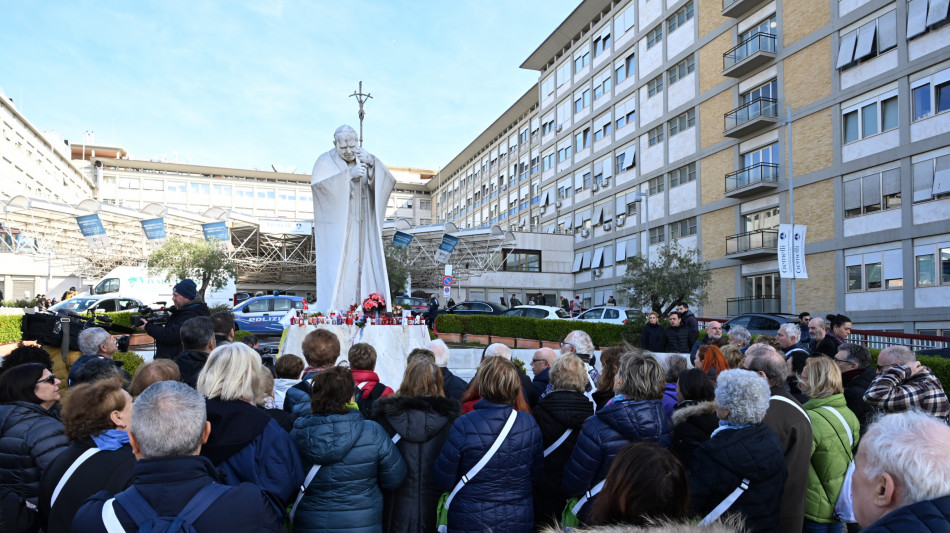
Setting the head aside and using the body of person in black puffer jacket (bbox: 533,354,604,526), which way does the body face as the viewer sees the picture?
away from the camera

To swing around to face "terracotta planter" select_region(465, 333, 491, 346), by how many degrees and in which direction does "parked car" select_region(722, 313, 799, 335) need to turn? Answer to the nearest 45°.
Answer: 0° — it already faces it

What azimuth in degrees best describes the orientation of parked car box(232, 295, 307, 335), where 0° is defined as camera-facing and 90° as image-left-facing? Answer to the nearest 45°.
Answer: approximately 90°

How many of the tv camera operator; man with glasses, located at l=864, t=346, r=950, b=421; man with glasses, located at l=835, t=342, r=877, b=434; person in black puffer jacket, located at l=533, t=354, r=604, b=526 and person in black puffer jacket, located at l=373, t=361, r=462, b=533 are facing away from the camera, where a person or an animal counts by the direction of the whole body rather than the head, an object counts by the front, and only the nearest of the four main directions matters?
2

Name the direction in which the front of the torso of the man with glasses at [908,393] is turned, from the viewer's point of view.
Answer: to the viewer's left

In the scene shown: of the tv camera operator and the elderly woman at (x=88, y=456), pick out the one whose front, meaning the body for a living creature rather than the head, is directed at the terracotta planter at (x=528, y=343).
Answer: the elderly woman

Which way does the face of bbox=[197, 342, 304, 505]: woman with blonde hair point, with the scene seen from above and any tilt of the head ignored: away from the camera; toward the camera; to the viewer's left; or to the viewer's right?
away from the camera

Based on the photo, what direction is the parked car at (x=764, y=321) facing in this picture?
to the viewer's left

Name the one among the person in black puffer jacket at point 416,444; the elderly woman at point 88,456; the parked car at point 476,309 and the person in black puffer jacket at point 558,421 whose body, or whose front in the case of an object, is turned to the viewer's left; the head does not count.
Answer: the parked car

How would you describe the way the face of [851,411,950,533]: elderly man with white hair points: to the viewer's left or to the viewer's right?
to the viewer's left

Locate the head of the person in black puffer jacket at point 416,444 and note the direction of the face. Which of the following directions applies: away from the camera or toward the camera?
away from the camera

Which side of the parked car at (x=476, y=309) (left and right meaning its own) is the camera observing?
left

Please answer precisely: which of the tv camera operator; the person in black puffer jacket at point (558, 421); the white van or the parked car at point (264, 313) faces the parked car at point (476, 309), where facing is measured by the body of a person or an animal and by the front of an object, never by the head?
the person in black puffer jacket

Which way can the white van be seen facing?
to the viewer's left

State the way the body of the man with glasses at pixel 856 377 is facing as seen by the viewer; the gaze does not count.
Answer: to the viewer's left

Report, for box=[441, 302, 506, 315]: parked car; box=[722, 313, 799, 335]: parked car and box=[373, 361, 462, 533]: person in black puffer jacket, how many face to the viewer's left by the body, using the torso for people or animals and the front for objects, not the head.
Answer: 2

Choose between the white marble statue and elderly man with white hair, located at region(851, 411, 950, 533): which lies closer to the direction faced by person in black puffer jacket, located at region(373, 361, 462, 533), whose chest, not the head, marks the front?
the white marble statue
